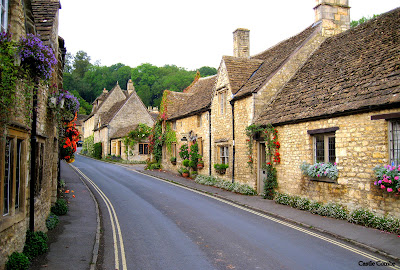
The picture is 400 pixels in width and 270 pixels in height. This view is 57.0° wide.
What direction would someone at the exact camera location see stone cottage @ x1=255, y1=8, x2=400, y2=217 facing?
facing the viewer and to the left of the viewer

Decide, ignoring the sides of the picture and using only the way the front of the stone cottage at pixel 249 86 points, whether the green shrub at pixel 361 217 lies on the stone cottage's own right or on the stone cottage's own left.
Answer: on the stone cottage's own left

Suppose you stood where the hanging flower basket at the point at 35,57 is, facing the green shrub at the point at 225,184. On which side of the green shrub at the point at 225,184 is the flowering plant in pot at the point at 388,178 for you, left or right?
right

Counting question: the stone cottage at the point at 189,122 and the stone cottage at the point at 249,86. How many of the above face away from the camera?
0

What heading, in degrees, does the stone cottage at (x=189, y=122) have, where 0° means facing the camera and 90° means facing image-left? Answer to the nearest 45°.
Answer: approximately 45°

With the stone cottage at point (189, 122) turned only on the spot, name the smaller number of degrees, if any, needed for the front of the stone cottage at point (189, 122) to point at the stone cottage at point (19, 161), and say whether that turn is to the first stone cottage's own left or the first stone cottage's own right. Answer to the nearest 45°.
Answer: approximately 45° to the first stone cottage's own left

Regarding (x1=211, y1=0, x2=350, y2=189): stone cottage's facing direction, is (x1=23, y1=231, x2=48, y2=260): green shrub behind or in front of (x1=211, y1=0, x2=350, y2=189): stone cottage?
in front

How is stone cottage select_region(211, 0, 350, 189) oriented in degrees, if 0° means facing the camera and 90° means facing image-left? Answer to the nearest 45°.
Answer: approximately 45°

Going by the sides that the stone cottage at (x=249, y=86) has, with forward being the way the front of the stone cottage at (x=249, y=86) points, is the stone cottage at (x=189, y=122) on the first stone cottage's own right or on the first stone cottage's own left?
on the first stone cottage's own right

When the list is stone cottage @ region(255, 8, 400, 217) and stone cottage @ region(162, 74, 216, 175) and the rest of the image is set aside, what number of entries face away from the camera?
0

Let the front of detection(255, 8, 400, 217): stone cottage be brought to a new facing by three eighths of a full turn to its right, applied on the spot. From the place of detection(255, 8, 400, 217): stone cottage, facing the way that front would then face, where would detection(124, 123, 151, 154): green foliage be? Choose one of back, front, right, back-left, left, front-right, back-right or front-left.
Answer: front-left
